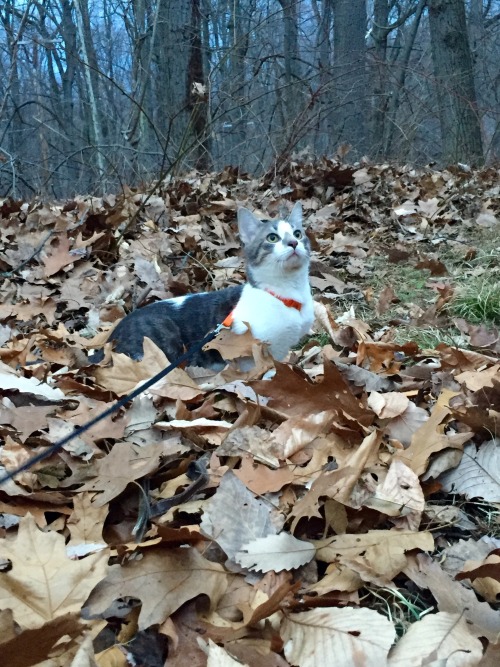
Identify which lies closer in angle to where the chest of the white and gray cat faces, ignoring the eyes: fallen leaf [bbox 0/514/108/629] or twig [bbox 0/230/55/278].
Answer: the fallen leaf

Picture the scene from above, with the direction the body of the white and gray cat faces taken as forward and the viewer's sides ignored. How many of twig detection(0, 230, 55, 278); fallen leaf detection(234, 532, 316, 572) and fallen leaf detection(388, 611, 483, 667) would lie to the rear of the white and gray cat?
1

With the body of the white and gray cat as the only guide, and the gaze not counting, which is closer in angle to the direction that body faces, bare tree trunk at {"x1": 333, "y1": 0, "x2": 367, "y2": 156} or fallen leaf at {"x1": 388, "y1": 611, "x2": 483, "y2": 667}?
the fallen leaf

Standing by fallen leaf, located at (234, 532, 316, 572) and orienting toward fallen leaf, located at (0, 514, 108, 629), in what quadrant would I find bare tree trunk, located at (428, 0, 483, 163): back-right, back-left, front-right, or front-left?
back-right

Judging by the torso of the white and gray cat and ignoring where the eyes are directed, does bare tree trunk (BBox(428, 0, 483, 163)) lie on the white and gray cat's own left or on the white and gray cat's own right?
on the white and gray cat's own left

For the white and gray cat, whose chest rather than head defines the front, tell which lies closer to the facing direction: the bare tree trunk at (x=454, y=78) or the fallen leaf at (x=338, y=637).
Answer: the fallen leaf

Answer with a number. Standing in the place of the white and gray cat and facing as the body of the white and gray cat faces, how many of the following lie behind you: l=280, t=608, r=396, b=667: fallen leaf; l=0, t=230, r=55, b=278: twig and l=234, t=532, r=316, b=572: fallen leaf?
1

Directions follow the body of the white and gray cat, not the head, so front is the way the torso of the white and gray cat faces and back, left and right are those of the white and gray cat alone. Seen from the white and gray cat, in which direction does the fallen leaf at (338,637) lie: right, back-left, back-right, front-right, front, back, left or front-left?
front-right

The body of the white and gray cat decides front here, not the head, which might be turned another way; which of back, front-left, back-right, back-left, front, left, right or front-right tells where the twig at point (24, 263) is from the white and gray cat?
back

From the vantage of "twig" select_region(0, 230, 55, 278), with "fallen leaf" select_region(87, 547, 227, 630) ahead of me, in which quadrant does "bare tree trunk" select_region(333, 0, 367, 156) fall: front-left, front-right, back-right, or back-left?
back-left

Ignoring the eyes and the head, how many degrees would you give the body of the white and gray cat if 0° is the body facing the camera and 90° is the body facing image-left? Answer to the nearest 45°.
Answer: approximately 315°

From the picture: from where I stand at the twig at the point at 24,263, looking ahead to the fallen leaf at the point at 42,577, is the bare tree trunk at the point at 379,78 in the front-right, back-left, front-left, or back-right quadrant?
back-left

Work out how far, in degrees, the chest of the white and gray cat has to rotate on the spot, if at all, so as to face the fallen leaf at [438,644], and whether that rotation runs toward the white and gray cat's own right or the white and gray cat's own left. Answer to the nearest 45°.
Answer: approximately 45° to the white and gray cat's own right
